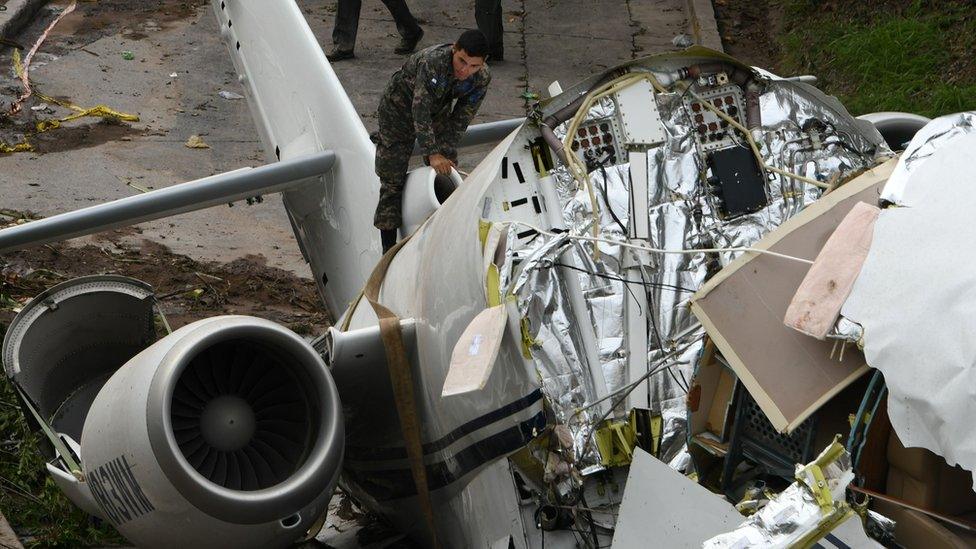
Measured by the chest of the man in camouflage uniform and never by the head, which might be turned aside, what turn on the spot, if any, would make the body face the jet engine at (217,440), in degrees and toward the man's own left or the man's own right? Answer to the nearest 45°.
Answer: approximately 90° to the man's own right

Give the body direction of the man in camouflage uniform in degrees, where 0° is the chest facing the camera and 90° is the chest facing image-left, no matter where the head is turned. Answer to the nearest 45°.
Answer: approximately 315°

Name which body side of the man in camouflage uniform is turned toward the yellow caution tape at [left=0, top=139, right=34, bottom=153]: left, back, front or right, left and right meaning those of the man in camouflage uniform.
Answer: back

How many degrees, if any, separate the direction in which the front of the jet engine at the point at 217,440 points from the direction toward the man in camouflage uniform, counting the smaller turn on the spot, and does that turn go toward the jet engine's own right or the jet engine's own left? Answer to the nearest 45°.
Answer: approximately 90° to the jet engine's own left
